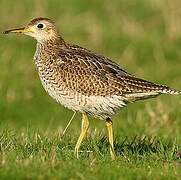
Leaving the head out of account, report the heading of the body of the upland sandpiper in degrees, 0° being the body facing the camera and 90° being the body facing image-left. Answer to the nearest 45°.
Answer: approximately 90°
